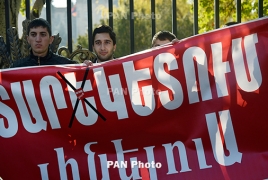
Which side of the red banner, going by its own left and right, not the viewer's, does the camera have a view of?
front

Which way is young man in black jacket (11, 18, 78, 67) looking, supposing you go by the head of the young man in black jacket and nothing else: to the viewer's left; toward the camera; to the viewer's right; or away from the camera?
toward the camera

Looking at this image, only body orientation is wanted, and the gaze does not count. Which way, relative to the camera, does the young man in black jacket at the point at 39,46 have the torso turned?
toward the camera
